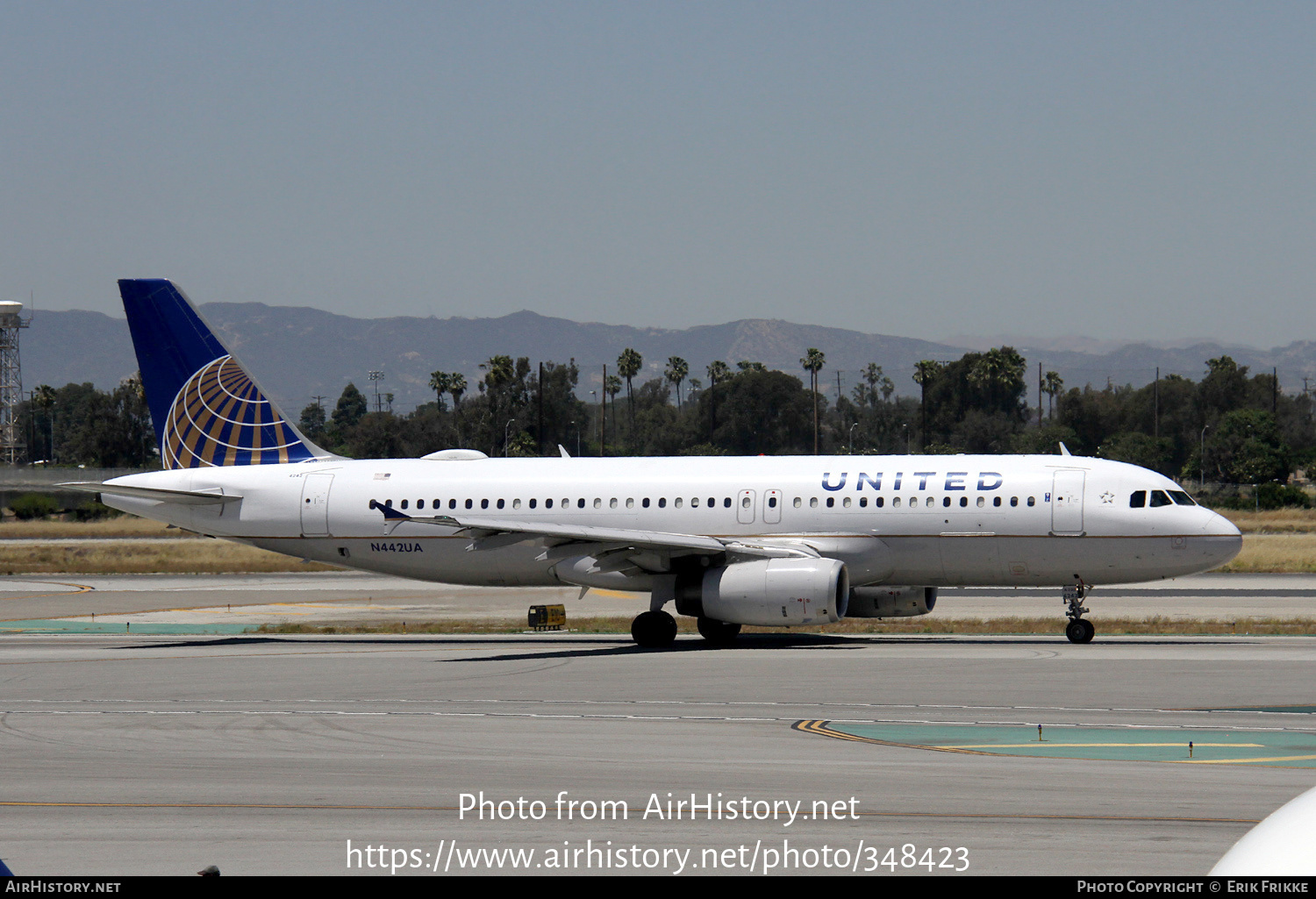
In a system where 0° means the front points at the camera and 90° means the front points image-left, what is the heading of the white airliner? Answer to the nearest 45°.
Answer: approximately 270°
